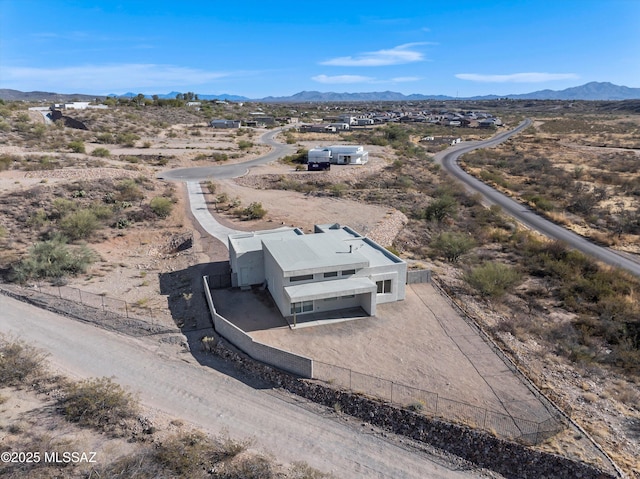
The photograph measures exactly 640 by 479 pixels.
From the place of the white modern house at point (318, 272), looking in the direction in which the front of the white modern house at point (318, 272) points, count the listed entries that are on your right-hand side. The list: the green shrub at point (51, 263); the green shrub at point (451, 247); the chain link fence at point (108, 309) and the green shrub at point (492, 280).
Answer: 2

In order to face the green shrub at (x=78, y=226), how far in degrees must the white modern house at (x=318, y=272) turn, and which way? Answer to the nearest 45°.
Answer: approximately 45° to its left

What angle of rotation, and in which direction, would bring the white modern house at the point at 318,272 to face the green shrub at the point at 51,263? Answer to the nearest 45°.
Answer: approximately 90° to its left

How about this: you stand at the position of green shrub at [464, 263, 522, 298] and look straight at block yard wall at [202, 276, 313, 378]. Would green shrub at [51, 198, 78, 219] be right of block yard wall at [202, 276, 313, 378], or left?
right

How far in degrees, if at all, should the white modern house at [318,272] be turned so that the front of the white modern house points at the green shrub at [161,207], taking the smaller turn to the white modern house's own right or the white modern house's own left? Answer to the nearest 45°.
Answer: approximately 45° to the white modern house's own left
